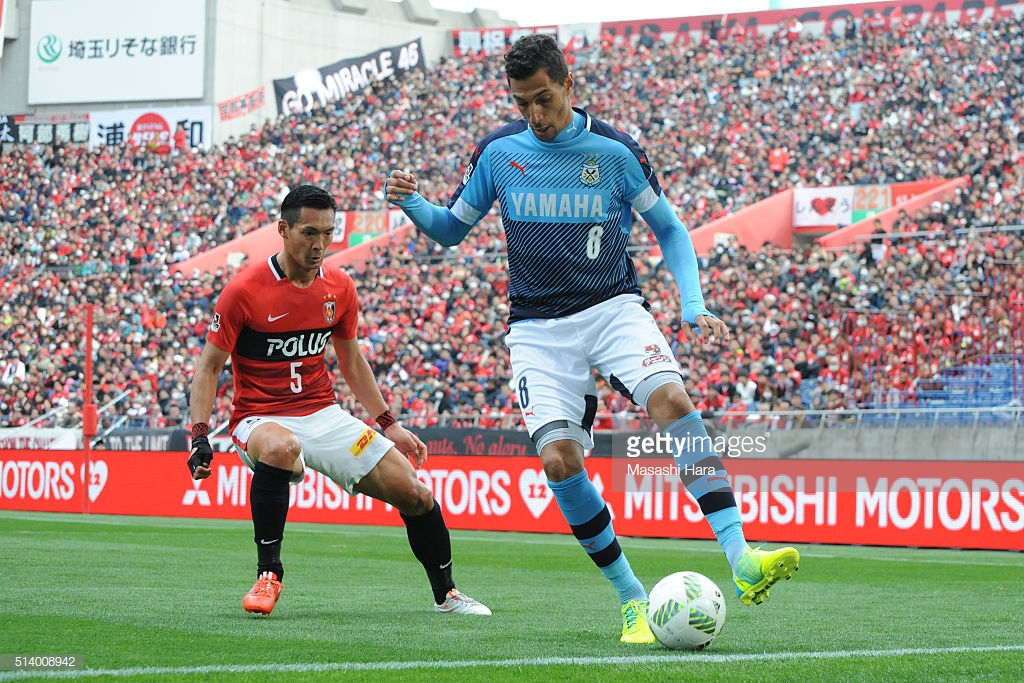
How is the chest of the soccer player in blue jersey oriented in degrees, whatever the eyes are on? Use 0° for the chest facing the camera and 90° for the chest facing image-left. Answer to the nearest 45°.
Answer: approximately 0°

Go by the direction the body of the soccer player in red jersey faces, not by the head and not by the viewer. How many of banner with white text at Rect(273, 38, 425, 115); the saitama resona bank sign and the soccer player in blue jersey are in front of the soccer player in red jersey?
1

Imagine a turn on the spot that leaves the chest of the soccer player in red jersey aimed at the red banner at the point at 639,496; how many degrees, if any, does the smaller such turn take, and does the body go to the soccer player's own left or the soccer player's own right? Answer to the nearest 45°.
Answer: approximately 90° to the soccer player's own left

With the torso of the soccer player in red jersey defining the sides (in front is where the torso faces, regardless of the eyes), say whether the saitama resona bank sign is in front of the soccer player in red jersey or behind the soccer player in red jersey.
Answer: behind

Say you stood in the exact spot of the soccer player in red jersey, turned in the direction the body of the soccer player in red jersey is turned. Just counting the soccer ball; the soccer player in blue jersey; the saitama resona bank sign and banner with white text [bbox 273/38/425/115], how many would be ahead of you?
2

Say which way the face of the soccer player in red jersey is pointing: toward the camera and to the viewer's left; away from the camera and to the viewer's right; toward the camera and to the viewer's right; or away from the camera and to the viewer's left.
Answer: toward the camera and to the viewer's right

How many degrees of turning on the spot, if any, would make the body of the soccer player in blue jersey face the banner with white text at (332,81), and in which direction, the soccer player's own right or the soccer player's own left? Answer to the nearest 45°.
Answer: approximately 180°

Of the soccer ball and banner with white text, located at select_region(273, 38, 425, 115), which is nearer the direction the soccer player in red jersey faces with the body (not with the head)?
the soccer ball

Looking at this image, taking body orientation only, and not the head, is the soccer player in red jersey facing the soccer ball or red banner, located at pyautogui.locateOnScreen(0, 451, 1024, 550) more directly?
the soccer ball

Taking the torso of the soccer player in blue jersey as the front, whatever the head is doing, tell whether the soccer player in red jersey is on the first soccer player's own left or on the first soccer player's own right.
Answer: on the first soccer player's own right

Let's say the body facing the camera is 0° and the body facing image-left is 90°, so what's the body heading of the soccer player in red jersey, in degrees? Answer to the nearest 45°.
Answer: approximately 315°
